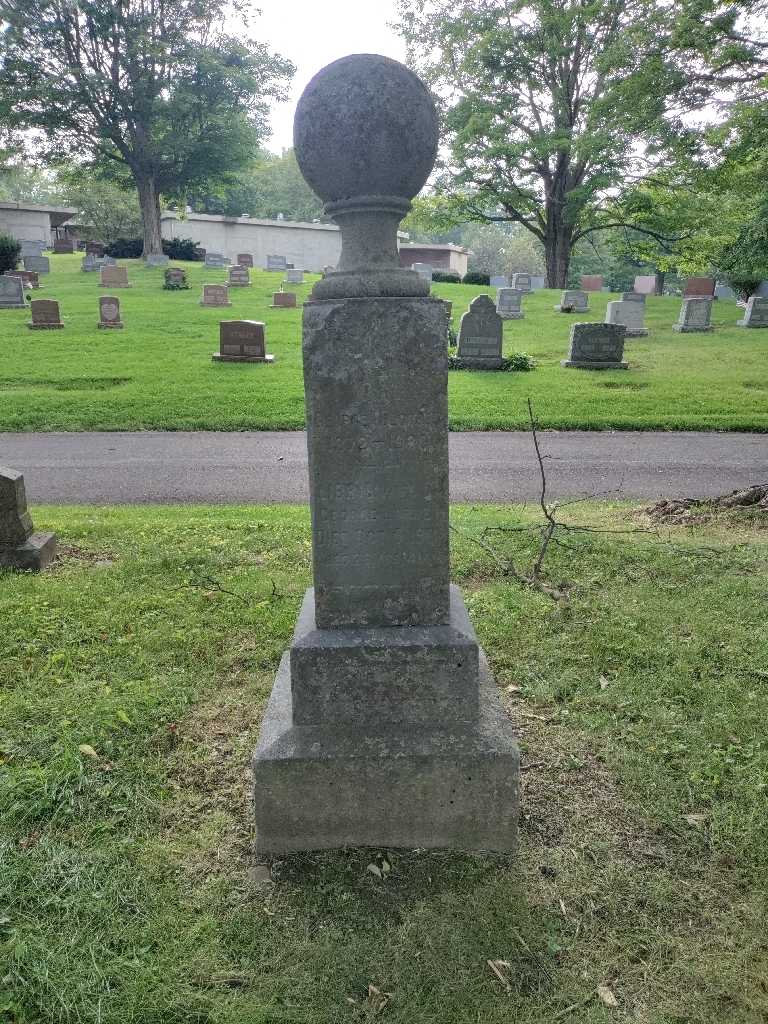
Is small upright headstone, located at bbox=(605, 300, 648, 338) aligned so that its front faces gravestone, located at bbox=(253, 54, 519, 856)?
yes

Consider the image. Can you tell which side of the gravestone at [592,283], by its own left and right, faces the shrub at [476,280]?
right

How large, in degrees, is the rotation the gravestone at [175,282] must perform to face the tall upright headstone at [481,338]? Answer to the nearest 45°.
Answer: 0° — it already faces it

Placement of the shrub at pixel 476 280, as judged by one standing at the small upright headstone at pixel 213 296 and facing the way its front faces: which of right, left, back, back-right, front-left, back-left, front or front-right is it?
back-left

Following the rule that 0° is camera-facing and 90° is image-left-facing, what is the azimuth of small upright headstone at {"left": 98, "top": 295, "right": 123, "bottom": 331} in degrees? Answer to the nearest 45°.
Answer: approximately 0°

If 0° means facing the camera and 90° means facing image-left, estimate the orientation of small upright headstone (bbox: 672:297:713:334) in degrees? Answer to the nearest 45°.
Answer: approximately 0°

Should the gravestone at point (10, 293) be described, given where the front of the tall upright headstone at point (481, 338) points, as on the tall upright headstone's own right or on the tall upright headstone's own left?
on the tall upright headstone's own right

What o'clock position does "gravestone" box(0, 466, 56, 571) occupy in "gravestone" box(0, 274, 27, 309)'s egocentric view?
"gravestone" box(0, 466, 56, 571) is roughly at 12 o'clock from "gravestone" box(0, 274, 27, 309).

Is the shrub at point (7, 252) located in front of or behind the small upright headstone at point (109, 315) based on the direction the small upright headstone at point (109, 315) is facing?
behind

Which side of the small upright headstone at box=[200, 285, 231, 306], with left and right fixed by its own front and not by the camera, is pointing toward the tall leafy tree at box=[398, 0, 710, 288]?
left

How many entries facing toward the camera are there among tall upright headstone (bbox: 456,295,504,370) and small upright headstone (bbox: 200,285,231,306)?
2

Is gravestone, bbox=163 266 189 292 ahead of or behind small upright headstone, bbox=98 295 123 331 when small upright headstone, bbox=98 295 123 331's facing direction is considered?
behind

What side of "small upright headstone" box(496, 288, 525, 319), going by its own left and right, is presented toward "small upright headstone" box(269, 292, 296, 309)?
right

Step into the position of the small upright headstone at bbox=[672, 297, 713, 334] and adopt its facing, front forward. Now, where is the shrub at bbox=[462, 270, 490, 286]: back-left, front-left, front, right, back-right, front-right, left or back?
back-right
